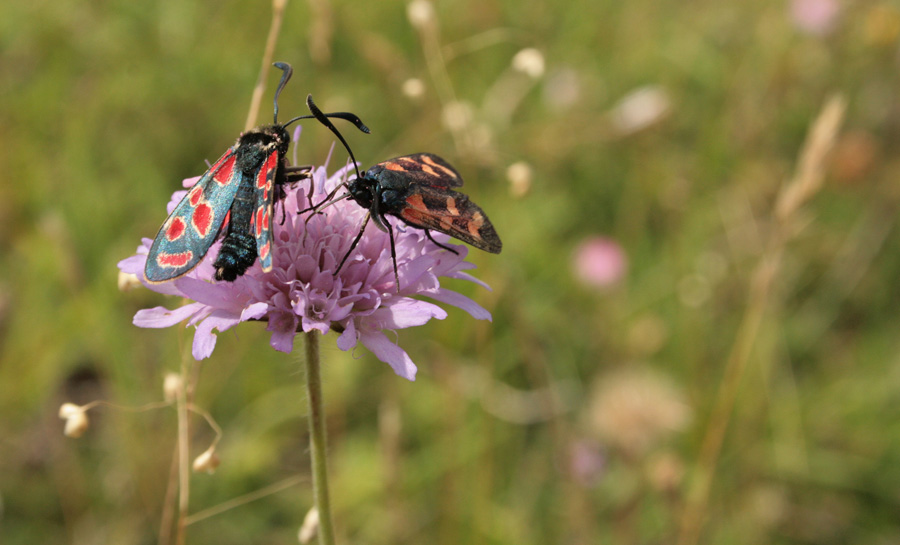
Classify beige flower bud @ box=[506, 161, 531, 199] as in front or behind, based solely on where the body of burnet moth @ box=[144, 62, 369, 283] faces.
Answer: in front

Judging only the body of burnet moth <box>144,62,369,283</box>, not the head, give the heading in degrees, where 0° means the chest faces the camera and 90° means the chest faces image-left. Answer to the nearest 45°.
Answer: approximately 225°
